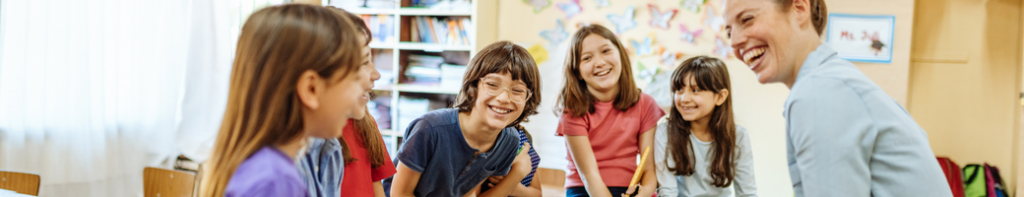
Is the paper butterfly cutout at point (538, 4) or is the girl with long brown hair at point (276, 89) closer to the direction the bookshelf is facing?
the girl with long brown hair

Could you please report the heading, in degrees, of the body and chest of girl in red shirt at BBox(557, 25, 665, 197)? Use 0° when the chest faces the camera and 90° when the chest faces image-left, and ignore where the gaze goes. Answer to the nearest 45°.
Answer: approximately 0°

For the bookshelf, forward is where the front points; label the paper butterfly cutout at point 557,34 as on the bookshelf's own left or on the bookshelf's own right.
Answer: on the bookshelf's own left

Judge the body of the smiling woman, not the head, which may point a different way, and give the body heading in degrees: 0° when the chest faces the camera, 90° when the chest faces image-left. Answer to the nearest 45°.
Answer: approximately 90°

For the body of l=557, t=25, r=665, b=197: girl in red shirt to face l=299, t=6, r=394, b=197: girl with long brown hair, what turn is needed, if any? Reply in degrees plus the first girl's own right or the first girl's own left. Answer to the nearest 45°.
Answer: approximately 45° to the first girl's own right

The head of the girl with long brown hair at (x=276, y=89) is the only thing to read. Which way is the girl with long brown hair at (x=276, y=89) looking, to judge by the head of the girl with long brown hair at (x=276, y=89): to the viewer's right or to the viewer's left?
to the viewer's right

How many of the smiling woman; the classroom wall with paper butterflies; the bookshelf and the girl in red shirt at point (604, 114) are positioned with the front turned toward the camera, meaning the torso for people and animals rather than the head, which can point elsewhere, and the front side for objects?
3

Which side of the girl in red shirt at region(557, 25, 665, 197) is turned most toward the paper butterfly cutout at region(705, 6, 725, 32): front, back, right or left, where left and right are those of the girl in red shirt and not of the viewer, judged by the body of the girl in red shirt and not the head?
back
